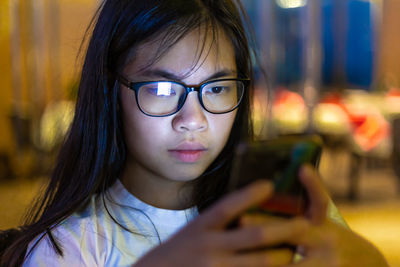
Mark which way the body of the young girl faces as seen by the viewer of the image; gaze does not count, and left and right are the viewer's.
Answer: facing the viewer and to the right of the viewer

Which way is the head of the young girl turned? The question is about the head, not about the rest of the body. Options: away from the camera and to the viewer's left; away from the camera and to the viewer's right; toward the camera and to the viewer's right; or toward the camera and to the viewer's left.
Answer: toward the camera and to the viewer's right
